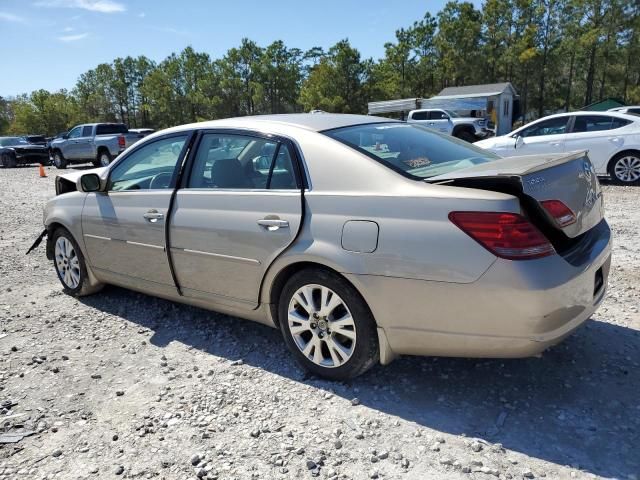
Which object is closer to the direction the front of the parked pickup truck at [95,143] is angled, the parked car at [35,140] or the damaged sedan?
the parked car

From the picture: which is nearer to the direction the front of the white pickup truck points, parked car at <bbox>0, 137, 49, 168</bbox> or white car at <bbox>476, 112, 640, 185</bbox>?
the white car

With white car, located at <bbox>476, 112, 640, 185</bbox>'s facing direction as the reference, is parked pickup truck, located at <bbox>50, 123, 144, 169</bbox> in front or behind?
in front

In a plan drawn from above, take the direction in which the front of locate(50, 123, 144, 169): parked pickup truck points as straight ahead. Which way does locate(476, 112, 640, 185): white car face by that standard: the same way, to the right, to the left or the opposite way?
the same way

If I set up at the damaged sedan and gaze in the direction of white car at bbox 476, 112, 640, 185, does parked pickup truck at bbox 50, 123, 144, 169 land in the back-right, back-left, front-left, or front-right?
front-left

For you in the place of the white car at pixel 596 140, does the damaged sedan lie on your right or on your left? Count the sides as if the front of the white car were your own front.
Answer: on your left

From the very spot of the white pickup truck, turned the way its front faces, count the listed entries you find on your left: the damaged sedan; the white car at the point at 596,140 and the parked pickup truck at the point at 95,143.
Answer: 0

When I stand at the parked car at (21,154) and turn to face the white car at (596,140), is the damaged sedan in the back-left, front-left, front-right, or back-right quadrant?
front-right

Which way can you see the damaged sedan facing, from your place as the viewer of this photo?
facing away from the viewer and to the left of the viewer

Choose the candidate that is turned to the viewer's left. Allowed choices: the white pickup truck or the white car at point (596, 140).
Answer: the white car

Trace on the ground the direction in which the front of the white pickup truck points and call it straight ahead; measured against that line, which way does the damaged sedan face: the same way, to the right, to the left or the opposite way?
the opposite way

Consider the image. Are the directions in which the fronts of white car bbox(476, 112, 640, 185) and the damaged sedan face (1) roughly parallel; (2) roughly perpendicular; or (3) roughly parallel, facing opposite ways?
roughly parallel

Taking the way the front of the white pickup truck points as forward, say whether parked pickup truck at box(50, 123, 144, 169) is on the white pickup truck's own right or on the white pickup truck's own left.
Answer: on the white pickup truck's own right

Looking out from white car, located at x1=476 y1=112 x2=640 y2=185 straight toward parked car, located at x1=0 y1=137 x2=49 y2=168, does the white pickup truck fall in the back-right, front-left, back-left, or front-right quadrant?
front-right

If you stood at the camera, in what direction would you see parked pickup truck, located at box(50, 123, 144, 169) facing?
facing away from the viewer and to the left of the viewer

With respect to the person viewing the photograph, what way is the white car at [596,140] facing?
facing to the left of the viewer

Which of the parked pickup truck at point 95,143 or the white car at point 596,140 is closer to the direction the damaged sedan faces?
the parked pickup truck

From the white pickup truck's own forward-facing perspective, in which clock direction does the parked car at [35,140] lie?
The parked car is roughly at 4 o'clock from the white pickup truck.

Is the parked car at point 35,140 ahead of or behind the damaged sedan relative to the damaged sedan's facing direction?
ahead

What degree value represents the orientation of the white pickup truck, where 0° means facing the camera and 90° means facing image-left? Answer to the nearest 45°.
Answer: approximately 315°

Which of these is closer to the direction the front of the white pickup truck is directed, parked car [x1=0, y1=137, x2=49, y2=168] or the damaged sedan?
the damaged sedan
